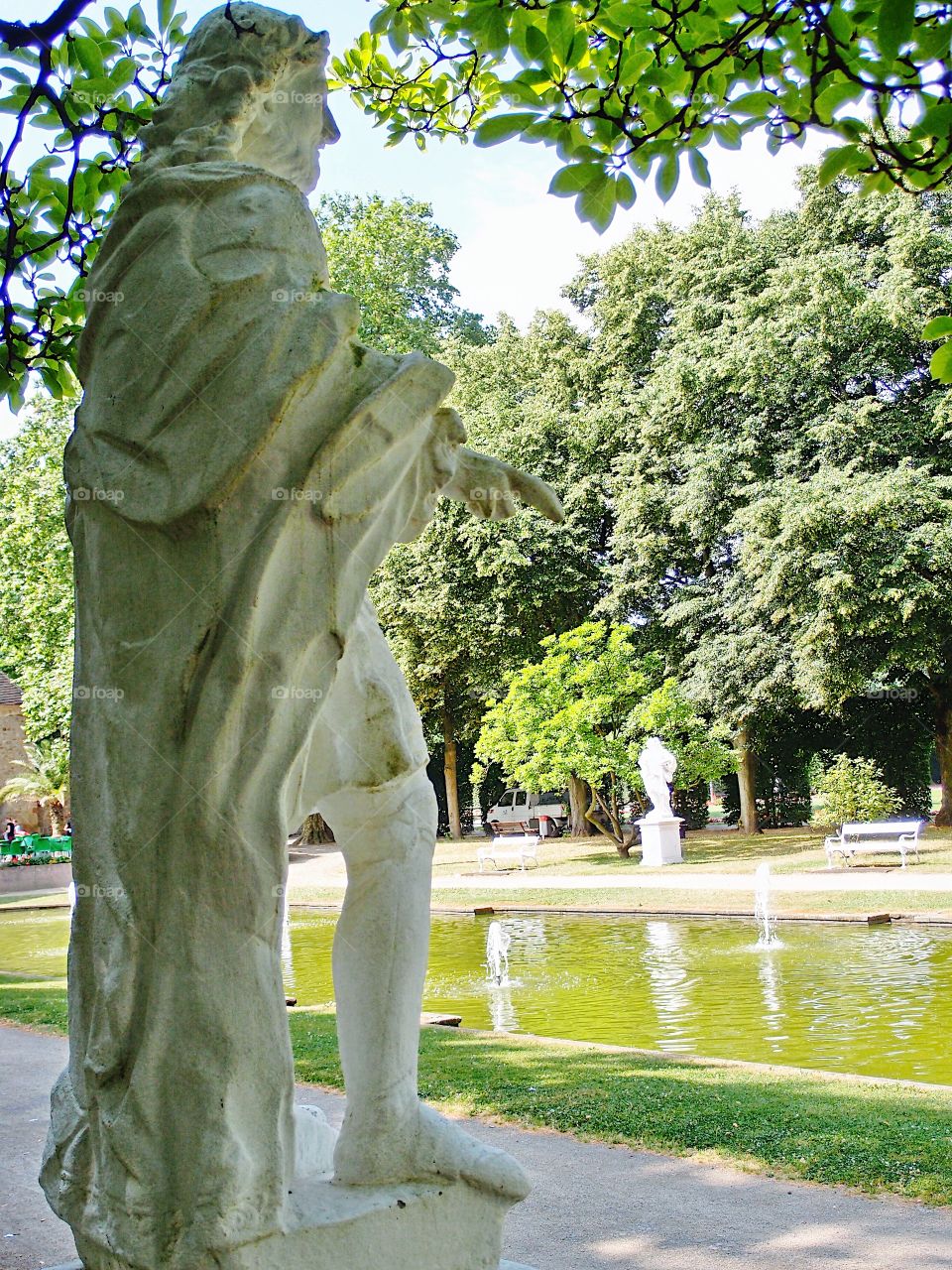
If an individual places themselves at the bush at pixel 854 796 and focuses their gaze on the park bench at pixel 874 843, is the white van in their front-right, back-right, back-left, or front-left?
back-right

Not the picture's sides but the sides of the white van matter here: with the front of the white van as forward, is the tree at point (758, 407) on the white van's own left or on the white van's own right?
on the white van's own left

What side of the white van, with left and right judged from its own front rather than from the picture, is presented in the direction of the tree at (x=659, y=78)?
left

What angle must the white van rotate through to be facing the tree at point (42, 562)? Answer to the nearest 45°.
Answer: approximately 45° to its left

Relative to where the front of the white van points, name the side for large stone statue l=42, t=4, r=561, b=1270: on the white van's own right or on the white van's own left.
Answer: on the white van's own left

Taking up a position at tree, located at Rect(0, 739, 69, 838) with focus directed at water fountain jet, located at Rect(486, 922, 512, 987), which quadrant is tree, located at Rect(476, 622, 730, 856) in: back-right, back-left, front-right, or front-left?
front-left

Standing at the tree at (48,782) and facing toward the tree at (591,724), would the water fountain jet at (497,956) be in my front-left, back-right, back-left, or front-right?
front-right

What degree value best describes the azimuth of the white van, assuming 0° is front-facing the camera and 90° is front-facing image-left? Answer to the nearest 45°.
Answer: approximately 90°
